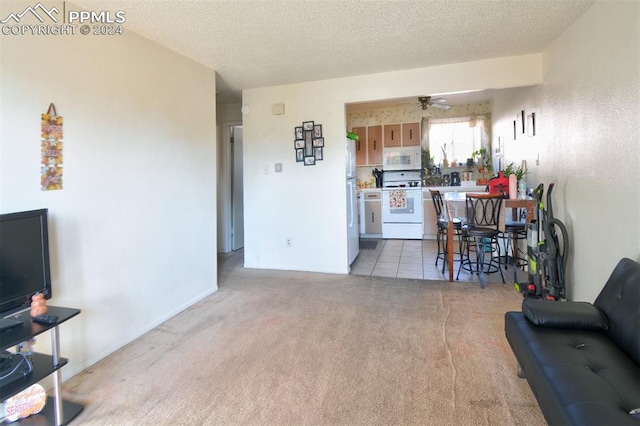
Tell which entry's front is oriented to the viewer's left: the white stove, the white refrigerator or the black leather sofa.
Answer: the black leather sofa

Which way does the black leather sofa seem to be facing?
to the viewer's left

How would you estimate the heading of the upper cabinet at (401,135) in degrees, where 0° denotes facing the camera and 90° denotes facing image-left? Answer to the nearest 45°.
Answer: approximately 0°

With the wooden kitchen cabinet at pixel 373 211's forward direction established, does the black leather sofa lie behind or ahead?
ahead
